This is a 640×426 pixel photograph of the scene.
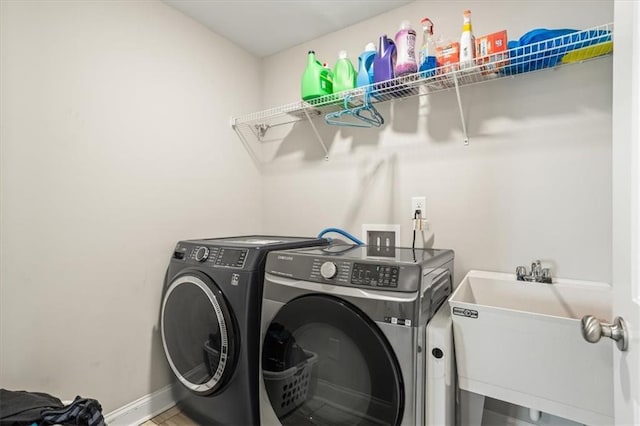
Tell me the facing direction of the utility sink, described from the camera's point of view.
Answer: facing the viewer and to the left of the viewer

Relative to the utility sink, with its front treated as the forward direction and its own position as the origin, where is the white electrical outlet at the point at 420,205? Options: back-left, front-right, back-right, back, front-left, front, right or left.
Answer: right
